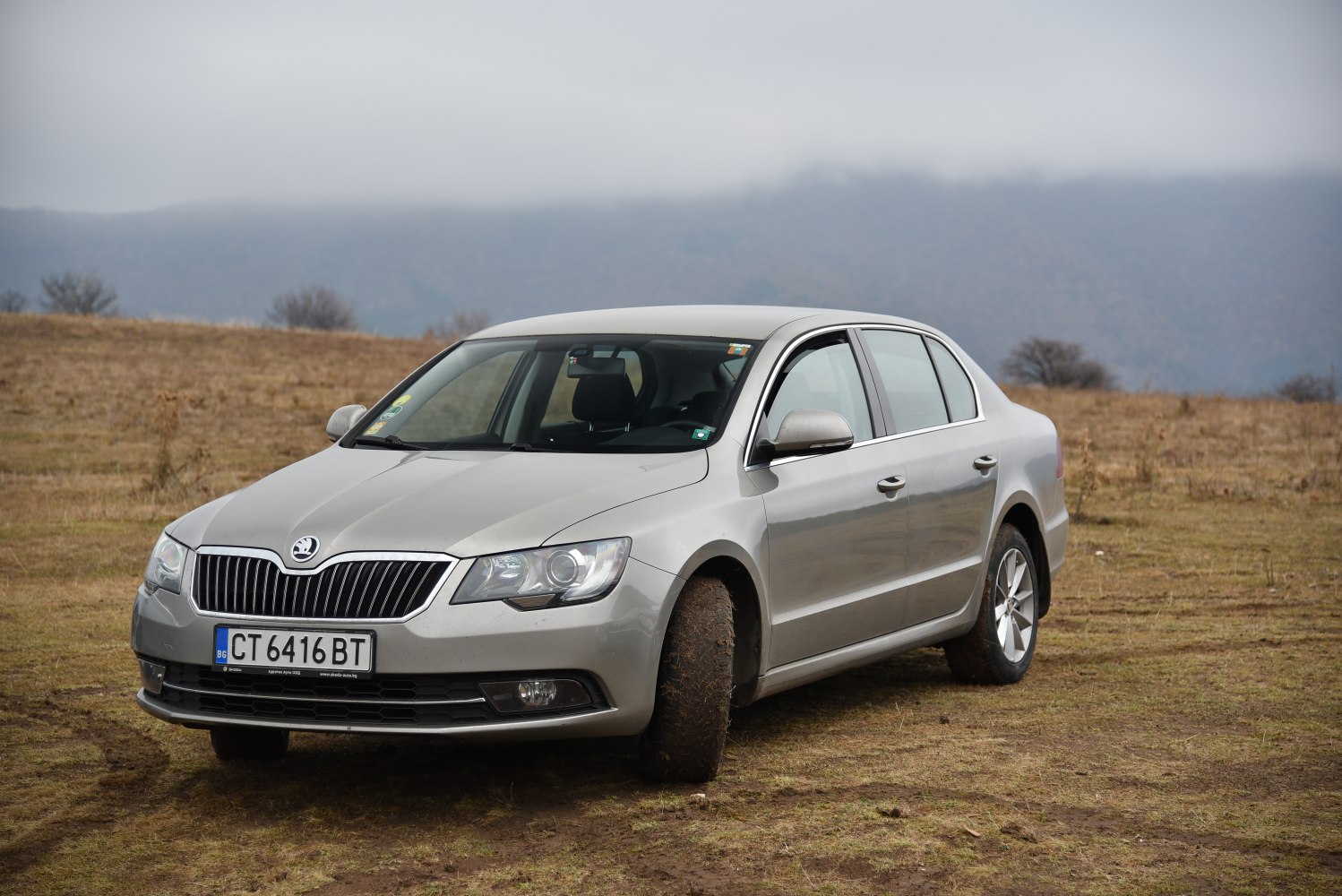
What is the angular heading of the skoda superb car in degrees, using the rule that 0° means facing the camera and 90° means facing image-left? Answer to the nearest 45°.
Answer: approximately 45°
